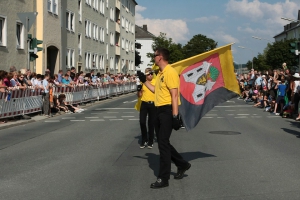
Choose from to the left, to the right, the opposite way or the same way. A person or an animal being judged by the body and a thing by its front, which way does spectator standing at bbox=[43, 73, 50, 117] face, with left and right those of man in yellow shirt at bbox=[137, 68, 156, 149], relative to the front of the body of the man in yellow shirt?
to the left

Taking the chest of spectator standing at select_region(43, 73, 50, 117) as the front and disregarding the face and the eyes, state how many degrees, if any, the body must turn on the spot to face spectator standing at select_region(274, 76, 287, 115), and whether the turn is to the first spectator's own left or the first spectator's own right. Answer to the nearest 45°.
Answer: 0° — they already face them

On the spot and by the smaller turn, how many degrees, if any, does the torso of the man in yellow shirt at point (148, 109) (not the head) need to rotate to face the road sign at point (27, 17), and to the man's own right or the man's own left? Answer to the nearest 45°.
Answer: approximately 135° to the man's own right

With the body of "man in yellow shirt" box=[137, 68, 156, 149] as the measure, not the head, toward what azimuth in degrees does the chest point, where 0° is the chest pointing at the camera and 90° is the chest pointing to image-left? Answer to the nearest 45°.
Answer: approximately 0°

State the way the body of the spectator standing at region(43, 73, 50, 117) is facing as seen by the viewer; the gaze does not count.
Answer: to the viewer's right

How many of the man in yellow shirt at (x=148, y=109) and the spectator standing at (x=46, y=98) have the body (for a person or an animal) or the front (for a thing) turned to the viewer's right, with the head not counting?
1

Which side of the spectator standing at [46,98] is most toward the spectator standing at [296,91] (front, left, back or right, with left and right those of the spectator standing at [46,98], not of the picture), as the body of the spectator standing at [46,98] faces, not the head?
front

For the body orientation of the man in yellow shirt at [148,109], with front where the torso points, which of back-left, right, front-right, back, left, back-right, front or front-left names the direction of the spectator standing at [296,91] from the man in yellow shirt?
back-left
